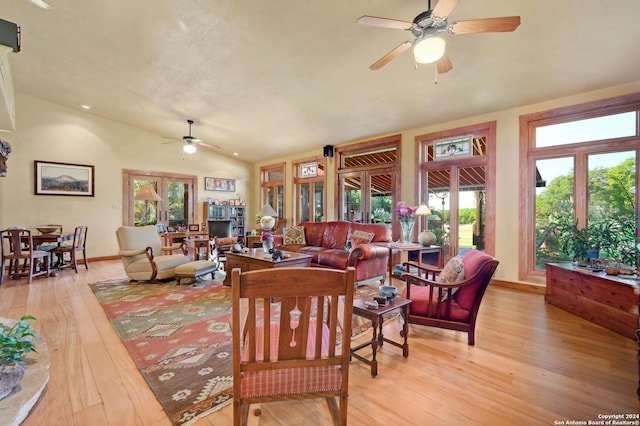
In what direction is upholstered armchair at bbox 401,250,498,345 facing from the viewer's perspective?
to the viewer's left

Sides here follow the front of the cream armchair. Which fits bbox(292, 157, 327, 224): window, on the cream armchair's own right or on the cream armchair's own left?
on the cream armchair's own left

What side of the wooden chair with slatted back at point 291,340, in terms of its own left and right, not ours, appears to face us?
back

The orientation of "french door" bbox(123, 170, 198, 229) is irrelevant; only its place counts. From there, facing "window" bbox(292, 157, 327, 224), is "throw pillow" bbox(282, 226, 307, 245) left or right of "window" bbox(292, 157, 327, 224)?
right

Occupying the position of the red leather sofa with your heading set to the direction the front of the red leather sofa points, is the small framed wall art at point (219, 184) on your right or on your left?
on your right

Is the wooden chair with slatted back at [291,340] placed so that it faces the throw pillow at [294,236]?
yes

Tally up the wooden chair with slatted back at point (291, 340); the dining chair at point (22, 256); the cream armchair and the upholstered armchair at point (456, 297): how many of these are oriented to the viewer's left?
1

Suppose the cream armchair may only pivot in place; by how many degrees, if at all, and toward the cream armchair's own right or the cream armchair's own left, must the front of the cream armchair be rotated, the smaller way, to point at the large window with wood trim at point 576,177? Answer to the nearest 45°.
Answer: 0° — it already faces it

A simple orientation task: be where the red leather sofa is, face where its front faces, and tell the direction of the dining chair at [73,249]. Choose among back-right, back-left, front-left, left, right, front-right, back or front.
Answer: front-right

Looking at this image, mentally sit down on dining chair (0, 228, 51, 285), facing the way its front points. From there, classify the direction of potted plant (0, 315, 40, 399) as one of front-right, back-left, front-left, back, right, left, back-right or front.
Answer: back-right

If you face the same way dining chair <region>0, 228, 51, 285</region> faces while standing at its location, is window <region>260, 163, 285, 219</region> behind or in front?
in front

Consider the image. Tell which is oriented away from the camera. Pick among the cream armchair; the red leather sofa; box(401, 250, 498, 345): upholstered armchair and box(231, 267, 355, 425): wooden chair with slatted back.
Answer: the wooden chair with slatted back

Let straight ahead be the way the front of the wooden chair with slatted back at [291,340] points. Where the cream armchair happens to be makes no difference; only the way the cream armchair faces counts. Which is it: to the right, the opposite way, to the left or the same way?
to the right

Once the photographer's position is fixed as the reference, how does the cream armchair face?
facing the viewer and to the right of the viewer

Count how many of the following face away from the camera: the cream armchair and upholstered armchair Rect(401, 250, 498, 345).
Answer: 0

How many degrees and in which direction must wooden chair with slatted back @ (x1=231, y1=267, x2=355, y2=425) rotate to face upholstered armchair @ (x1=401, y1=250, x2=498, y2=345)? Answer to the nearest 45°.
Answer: approximately 45° to its right

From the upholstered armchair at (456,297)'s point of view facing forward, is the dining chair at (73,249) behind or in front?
in front

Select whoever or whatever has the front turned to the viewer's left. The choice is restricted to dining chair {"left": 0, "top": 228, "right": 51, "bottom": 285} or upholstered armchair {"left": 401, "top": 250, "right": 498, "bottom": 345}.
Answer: the upholstered armchair

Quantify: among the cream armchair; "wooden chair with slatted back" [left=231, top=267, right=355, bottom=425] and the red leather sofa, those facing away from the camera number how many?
1

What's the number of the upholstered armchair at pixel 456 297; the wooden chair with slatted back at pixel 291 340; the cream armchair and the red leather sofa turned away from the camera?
1
